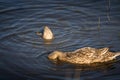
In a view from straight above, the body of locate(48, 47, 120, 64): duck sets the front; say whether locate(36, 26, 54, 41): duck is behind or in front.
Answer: in front

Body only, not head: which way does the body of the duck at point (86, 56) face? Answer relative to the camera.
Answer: to the viewer's left
